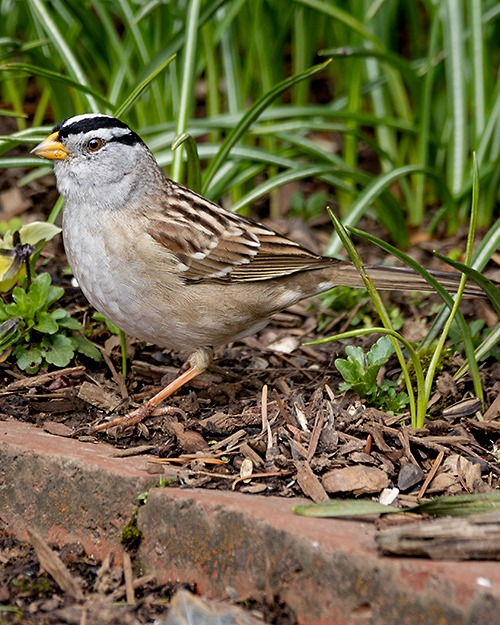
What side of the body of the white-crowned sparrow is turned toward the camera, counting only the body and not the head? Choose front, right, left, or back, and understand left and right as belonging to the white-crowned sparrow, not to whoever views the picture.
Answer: left

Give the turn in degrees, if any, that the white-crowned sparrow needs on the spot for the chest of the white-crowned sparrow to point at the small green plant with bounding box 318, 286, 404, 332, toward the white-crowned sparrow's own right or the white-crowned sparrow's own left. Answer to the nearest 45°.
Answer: approximately 135° to the white-crowned sparrow's own right

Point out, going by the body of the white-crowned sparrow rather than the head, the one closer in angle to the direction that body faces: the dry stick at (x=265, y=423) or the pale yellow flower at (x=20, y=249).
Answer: the pale yellow flower

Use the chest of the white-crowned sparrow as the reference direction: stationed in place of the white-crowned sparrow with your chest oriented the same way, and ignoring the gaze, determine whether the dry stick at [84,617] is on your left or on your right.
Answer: on your left

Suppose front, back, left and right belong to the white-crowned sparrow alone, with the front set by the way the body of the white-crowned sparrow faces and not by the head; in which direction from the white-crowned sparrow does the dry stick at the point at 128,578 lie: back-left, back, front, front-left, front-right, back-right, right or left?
left

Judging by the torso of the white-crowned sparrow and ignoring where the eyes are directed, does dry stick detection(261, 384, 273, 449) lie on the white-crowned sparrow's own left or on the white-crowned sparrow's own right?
on the white-crowned sparrow's own left

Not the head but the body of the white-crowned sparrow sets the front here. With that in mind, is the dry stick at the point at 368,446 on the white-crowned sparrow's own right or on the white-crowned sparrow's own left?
on the white-crowned sparrow's own left

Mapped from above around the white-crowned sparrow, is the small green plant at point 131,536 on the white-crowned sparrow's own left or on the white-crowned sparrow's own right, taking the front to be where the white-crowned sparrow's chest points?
on the white-crowned sparrow's own left

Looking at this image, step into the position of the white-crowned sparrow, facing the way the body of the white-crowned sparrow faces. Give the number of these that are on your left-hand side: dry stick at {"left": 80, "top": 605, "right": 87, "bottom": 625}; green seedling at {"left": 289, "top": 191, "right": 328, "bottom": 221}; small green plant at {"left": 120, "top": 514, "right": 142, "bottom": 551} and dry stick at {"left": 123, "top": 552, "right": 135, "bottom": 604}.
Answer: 3

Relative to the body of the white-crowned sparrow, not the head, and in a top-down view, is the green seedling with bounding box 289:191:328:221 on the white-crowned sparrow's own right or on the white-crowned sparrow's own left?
on the white-crowned sparrow's own right
